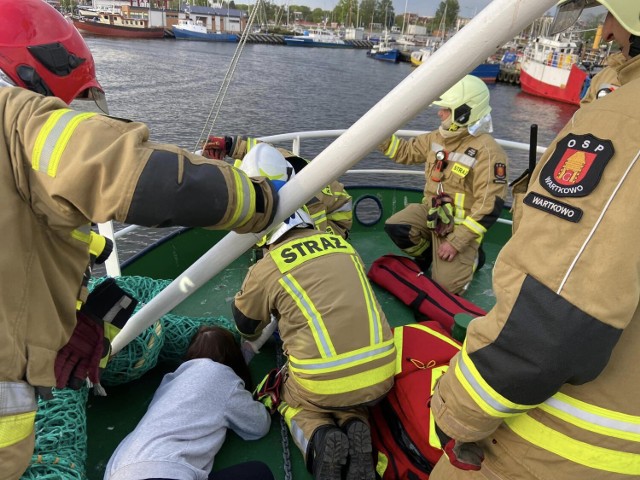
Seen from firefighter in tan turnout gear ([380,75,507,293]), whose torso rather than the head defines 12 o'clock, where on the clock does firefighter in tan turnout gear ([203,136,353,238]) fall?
firefighter in tan turnout gear ([203,136,353,238]) is roughly at 1 o'clock from firefighter in tan turnout gear ([380,75,507,293]).

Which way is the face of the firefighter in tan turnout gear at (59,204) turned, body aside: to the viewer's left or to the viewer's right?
to the viewer's right

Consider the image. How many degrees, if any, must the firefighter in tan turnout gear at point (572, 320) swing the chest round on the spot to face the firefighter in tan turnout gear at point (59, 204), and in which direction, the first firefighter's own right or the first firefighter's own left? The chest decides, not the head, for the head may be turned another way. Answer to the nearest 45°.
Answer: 0° — they already face them

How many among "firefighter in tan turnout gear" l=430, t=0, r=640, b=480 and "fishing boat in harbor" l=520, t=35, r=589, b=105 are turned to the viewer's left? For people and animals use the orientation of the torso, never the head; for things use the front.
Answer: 1

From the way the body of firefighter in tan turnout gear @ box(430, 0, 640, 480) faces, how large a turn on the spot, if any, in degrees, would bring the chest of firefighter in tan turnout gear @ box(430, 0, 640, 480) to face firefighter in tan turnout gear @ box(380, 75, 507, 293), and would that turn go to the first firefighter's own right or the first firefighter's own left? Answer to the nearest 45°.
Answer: approximately 90° to the first firefighter's own right

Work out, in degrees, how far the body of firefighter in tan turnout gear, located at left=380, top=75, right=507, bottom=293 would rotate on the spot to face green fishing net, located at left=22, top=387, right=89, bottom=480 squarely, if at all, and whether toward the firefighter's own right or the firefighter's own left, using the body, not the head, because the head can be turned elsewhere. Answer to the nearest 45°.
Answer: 0° — they already face it

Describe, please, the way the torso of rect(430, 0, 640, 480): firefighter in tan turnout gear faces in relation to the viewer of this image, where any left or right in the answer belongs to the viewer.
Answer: facing to the left of the viewer

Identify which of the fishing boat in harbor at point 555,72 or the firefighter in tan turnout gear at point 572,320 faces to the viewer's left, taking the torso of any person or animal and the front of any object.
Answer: the firefighter in tan turnout gear
